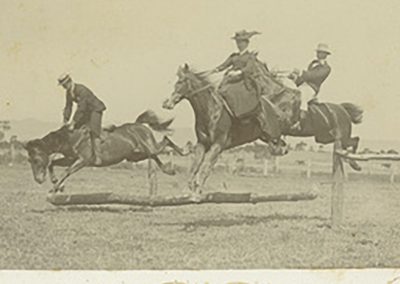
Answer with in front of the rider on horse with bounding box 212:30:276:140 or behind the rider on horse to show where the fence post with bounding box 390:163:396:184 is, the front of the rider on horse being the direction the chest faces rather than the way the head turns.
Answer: behind

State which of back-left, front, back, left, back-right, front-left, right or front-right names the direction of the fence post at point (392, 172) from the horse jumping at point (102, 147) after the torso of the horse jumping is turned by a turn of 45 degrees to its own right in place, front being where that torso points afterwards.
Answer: back-right

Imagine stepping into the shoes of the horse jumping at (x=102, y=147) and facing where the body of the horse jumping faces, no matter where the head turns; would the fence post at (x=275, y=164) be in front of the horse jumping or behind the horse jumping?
behind

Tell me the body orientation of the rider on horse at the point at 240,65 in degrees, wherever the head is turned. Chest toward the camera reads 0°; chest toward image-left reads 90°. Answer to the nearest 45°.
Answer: approximately 45°

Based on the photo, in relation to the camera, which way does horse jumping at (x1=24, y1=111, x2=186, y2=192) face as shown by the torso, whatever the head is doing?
to the viewer's left

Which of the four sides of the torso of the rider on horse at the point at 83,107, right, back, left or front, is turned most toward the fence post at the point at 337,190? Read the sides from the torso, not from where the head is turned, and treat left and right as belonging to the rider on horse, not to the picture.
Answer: back

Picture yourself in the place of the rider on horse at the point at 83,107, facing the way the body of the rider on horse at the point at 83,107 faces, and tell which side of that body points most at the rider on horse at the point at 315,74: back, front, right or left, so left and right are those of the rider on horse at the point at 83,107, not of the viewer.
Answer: back

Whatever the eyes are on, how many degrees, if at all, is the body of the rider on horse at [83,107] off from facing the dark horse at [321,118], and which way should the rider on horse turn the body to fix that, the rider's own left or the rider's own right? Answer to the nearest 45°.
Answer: approximately 180°

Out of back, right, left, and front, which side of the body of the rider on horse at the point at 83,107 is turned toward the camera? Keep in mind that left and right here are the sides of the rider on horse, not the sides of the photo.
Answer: left
